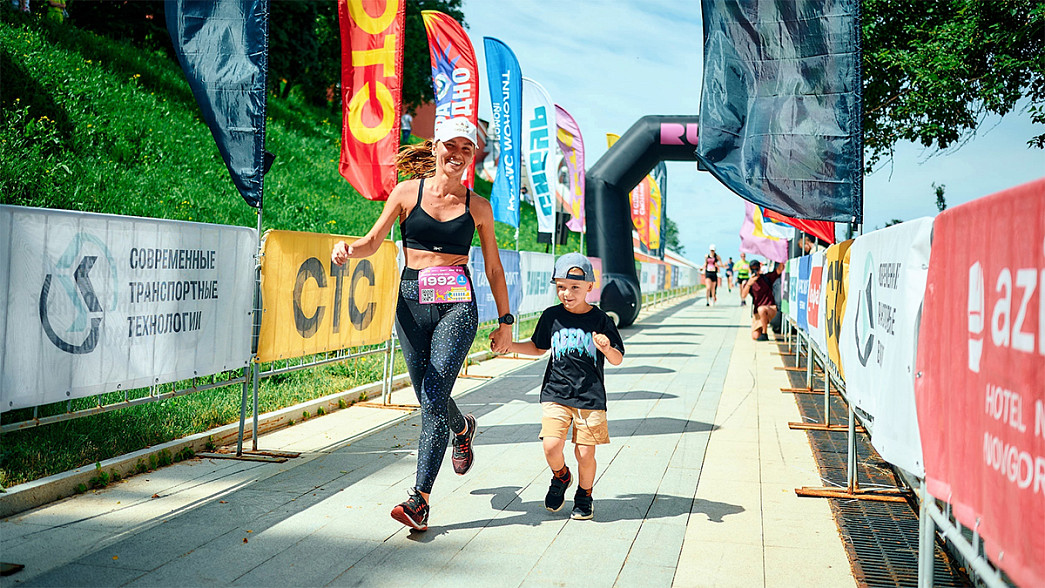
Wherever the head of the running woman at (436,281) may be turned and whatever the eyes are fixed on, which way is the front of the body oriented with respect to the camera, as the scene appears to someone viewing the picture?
toward the camera

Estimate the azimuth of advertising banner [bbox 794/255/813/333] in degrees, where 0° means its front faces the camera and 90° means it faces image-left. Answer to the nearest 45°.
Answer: approximately 45°

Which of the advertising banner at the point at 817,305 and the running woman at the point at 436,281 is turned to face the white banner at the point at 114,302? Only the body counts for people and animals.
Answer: the advertising banner

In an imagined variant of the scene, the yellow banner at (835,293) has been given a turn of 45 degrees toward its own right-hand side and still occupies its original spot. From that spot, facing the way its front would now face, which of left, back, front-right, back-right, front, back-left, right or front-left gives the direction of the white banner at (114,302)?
front-left

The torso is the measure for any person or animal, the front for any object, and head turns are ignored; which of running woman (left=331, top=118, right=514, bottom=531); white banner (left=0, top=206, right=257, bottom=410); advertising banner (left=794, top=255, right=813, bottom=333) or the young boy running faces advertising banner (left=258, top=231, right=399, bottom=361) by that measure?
advertising banner (left=794, top=255, right=813, bottom=333)

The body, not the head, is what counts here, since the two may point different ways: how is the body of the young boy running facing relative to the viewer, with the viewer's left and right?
facing the viewer

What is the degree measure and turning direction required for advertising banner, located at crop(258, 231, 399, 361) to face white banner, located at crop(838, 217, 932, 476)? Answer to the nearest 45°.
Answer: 0° — it already faces it

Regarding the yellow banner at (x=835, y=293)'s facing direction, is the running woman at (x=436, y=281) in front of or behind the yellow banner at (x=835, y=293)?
in front

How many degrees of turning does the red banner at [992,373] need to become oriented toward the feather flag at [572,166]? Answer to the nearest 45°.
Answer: approximately 90° to its right

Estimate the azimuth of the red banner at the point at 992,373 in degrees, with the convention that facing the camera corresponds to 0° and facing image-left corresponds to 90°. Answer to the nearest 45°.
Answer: approximately 45°

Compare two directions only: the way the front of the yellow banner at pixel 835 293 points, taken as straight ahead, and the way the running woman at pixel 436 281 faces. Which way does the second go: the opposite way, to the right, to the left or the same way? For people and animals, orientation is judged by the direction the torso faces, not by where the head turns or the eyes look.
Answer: to the left

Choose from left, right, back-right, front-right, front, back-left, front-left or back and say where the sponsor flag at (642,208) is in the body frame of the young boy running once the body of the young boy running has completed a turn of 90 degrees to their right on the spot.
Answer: right

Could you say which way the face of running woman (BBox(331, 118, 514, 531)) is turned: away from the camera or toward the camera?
toward the camera

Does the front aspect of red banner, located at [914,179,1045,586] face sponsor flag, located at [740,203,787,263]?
no

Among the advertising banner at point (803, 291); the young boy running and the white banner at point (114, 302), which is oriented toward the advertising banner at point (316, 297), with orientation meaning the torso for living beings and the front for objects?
the advertising banner at point (803, 291)

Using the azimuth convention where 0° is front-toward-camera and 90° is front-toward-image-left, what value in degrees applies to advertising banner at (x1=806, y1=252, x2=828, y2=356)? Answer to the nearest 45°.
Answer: approximately 45°

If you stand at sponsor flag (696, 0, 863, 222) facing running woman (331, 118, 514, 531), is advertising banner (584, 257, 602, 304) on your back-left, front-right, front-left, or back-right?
back-right

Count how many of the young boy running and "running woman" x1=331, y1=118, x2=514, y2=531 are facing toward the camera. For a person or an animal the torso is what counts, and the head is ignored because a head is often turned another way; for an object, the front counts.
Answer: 2
